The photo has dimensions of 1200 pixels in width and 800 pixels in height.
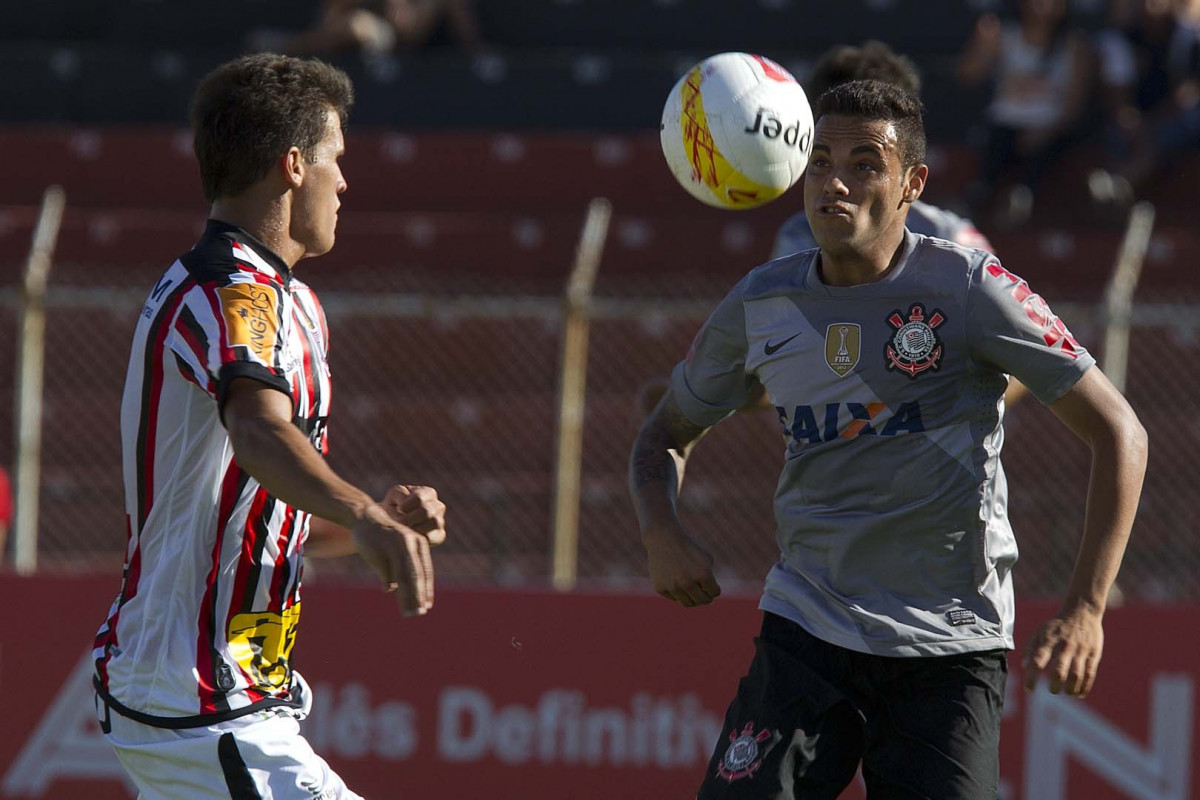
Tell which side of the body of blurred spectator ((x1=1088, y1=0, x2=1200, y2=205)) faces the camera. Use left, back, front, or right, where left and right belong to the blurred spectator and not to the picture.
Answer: front

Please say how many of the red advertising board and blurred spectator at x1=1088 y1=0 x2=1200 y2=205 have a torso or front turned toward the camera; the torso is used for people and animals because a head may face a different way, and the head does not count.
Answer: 2

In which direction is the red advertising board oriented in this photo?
toward the camera

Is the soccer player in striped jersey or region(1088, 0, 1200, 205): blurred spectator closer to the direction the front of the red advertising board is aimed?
the soccer player in striped jersey

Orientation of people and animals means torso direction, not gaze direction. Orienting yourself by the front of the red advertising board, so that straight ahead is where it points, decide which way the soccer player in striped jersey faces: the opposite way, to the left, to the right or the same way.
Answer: to the left

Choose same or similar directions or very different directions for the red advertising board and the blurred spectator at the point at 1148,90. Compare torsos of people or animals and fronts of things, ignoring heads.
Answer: same or similar directions

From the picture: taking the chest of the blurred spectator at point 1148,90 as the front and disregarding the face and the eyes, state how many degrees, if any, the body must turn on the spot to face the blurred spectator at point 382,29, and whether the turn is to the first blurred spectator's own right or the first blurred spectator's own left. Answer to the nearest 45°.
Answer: approximately 90° to the first blurred spectator's own right

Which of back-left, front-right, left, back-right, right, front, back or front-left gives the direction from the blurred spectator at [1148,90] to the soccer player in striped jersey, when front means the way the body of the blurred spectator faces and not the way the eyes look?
front

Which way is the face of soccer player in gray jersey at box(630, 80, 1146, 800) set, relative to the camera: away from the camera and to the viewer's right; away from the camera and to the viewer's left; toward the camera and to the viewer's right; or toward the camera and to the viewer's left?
toward the camera and to the viewer's left

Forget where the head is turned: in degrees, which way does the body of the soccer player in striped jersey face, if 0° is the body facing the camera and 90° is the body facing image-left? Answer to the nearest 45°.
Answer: approximately 270°

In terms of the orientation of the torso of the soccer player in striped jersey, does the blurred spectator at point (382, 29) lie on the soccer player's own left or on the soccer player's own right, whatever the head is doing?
on the soccer player's own left

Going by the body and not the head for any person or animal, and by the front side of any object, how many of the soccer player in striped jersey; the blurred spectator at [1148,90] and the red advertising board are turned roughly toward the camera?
2

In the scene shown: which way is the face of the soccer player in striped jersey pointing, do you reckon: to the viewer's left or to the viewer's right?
to the viewer's right

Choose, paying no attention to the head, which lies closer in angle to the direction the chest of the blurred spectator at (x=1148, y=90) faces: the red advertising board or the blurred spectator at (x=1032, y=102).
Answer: the red advertising board

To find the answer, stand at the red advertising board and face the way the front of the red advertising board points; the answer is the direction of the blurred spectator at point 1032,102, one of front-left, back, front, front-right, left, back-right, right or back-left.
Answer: back-left

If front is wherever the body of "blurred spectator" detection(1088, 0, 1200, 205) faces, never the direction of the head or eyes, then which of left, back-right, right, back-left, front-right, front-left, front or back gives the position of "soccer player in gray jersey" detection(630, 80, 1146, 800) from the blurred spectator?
front

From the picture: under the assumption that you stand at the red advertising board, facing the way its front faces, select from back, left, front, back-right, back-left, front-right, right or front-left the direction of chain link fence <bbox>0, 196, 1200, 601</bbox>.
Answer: back

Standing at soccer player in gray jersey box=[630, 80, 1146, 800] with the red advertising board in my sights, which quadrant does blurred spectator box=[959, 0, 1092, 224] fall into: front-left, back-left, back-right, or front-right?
front-right

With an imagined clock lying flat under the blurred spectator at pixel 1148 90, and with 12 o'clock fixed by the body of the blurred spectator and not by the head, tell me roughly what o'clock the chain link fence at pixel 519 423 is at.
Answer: The chain link fence is roughly at 2 o'clock from the blurred spectator.
